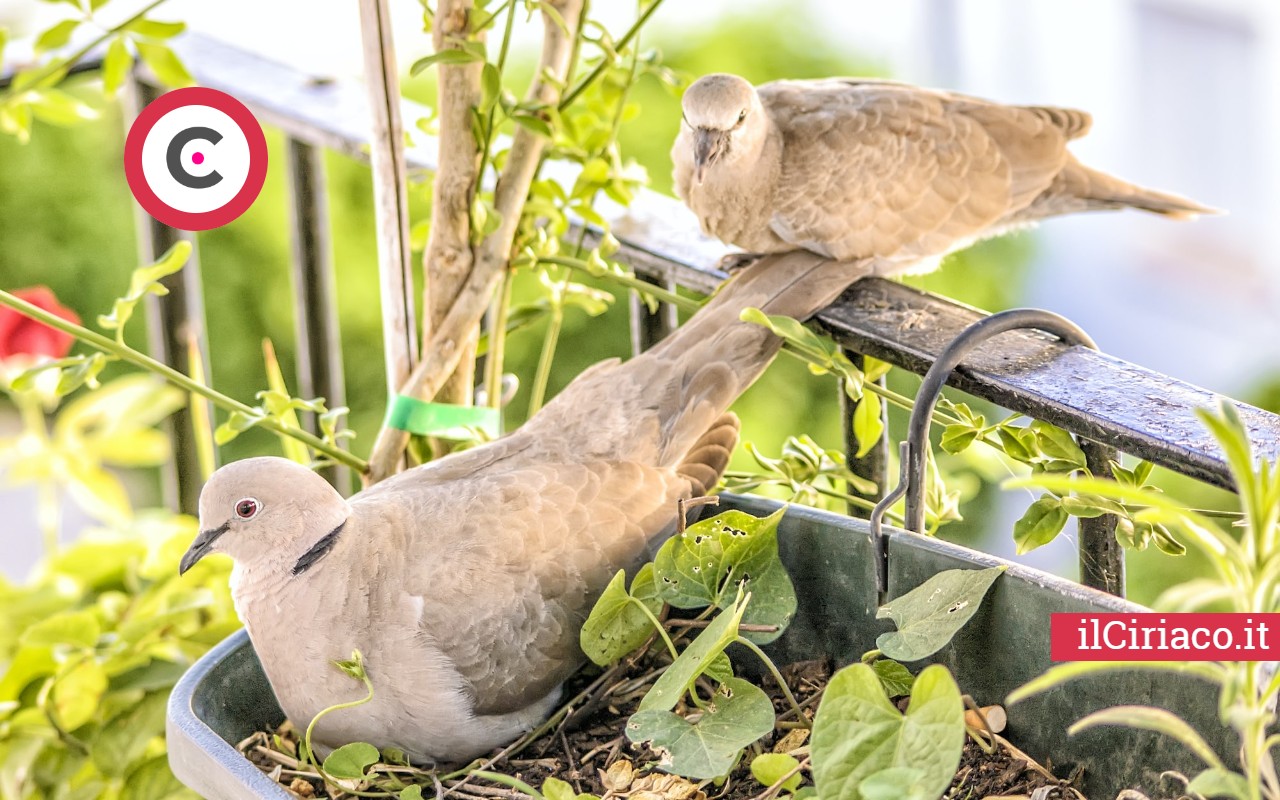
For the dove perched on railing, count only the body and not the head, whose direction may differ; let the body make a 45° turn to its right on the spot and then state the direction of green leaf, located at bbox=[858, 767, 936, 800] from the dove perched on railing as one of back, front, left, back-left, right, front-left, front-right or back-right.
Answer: back-left

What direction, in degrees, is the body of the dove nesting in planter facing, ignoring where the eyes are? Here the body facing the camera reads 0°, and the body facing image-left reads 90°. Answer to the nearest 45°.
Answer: approximately 90°

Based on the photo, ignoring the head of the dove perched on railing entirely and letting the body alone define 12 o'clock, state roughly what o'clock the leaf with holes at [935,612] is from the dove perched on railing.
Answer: The leaf with holes is roughly at 9 o'clock from the dove perched on railing.

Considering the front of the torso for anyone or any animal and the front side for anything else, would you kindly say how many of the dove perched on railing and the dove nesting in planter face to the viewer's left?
2

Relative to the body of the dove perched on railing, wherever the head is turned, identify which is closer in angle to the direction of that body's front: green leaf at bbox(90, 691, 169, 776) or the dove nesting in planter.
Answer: the green leaf

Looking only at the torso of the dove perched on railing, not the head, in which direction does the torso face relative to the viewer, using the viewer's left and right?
facing to the left of the viewer
